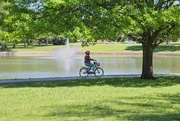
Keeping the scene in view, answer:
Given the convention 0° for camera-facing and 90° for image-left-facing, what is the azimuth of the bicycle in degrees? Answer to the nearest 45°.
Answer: approximately 270°
